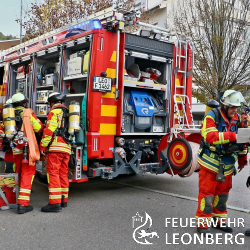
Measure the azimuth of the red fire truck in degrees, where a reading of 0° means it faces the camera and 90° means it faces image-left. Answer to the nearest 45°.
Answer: approximately 135°

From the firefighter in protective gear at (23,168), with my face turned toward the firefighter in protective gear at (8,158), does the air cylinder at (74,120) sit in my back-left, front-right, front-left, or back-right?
back-right

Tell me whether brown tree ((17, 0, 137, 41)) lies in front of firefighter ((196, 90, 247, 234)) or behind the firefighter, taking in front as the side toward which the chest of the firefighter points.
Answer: behind

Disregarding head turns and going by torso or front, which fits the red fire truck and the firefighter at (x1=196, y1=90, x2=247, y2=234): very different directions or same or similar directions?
very different directions
